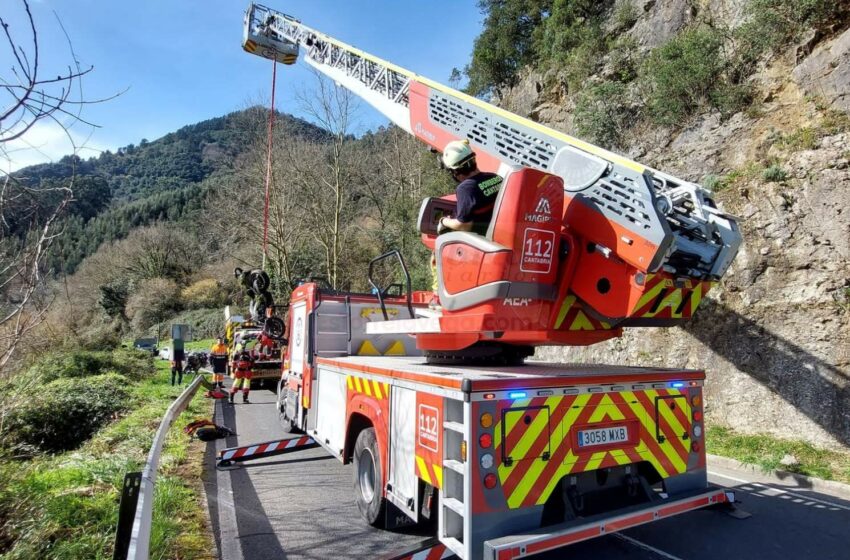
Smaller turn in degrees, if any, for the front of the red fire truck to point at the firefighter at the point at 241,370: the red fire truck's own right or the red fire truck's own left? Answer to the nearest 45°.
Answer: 0° — it already faces them

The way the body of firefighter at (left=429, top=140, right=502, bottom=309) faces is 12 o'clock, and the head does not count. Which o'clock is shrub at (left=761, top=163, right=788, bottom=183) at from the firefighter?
The shrub is roughly at 3 o'clock from the firefighter.

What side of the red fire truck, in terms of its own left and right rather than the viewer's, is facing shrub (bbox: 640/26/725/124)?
right

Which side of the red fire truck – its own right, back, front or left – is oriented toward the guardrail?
left

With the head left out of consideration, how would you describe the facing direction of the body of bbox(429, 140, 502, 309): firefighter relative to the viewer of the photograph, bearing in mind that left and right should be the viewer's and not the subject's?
facing away from the viewer and to the left of the viewer

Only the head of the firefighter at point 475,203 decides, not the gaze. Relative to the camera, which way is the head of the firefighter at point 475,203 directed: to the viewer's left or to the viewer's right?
to the viewer's left

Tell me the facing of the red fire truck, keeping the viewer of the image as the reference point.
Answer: facing away from the viewer and to the left of the viewer

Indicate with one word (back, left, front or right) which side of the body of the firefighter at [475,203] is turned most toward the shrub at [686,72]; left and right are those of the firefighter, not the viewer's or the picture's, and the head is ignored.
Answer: right
